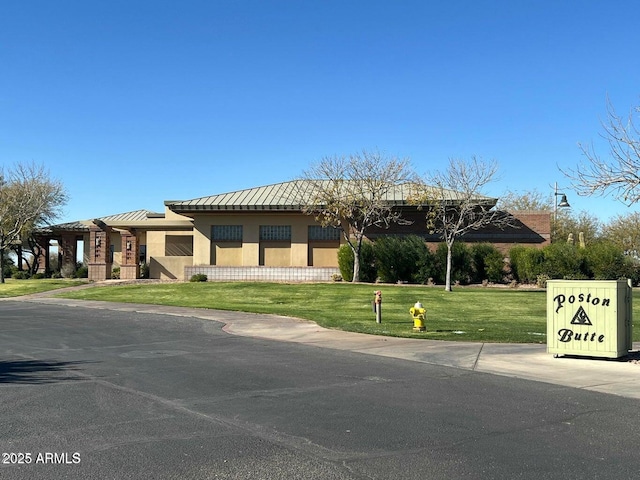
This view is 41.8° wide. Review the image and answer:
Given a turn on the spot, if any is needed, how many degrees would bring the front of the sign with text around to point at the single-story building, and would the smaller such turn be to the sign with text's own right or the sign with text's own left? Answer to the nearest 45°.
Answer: approximately 135° to the sign with text's own right

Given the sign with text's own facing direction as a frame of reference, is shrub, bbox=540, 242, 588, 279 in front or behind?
behind

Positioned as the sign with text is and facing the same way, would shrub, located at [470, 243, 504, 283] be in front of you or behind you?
behind

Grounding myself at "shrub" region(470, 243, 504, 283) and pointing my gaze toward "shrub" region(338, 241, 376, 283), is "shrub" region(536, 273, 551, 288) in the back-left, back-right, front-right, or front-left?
back-left

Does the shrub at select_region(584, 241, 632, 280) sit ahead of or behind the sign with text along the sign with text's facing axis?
behind

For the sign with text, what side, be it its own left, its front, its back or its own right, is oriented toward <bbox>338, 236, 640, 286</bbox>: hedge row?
back

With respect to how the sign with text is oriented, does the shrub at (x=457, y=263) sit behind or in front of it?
behind

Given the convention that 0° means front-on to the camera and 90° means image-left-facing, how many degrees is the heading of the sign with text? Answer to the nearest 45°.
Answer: approximately 0°

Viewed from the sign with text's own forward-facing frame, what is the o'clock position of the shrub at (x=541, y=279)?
The shrub is roughly at 6 o'clock from the sign with text.
